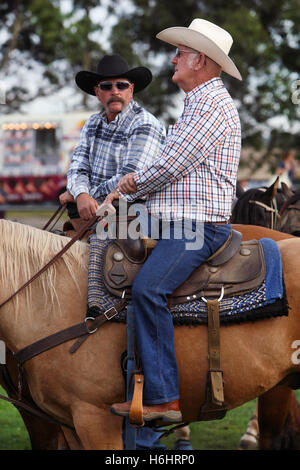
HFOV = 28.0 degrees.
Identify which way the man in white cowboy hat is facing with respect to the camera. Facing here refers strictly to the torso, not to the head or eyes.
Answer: to the viewer's left

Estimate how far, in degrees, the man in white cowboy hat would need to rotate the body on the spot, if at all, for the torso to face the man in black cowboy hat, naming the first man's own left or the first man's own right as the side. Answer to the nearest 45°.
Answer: approximately 45° to the first man's own right

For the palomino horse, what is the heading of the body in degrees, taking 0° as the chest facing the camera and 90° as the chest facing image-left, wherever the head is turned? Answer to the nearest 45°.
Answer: approximately 90°

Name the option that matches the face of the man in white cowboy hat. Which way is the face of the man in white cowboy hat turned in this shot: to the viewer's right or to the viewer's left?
to the viewer's left

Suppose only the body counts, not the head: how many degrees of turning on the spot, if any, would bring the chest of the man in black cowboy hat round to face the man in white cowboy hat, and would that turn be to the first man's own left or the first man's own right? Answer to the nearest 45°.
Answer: approximately 45° to the first man's own left

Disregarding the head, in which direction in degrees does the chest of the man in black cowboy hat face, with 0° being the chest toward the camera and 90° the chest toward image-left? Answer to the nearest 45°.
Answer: approximately 45°
